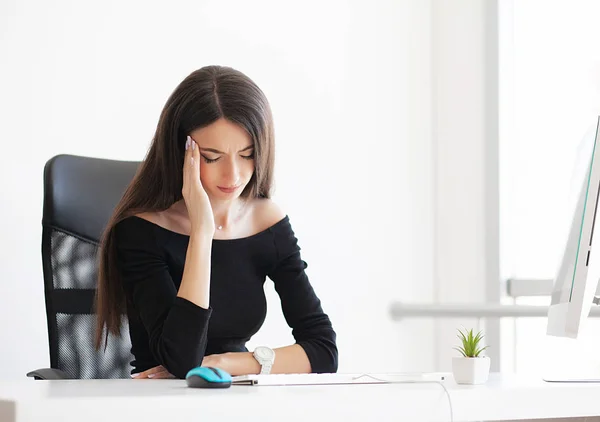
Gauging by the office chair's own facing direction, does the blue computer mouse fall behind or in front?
in front

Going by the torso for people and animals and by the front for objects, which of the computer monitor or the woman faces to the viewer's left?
the computer monitor

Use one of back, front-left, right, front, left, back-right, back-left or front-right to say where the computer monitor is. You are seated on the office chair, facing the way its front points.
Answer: front

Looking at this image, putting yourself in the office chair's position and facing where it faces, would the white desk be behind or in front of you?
in front

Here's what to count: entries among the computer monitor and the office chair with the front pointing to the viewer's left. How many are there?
1

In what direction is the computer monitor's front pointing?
to the viewer's left

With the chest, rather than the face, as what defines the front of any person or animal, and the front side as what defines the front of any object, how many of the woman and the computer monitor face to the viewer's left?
1

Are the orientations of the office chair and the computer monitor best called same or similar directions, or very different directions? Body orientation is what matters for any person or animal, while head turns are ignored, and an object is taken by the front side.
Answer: very different directions

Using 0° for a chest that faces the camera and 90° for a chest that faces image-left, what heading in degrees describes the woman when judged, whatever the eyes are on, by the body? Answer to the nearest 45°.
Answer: approximately 315°

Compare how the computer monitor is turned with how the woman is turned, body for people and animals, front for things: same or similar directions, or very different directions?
very different directions
